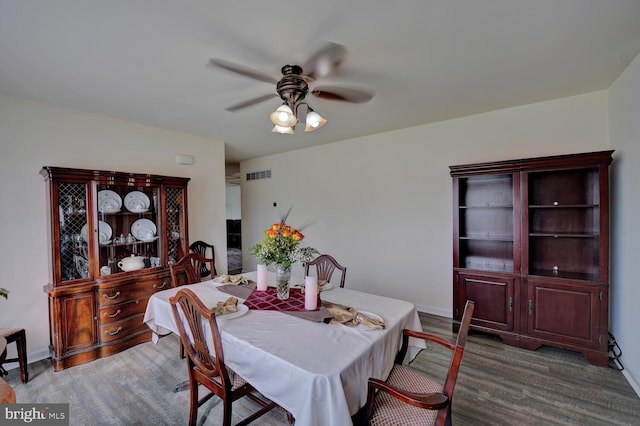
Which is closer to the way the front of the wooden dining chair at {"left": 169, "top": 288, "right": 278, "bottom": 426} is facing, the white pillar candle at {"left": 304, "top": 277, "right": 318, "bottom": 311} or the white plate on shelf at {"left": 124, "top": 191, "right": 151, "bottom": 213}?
the white pillar candle

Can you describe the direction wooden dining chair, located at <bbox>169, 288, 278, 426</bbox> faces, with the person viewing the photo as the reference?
facing away from the viewer and to the right of the viewer

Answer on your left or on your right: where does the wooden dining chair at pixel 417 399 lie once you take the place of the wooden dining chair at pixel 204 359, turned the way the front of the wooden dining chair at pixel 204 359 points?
on your right

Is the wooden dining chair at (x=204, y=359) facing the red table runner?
yes

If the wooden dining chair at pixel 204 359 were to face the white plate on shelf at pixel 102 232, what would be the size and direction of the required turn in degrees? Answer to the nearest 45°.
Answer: approximately 90° to its left

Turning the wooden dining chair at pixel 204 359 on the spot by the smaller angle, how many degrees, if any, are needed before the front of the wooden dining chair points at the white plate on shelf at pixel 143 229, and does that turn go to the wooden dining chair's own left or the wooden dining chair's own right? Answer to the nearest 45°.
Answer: approximately 45° to the wooden dining chair's own left

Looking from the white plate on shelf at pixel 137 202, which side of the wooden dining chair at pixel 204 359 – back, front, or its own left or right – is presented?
left
